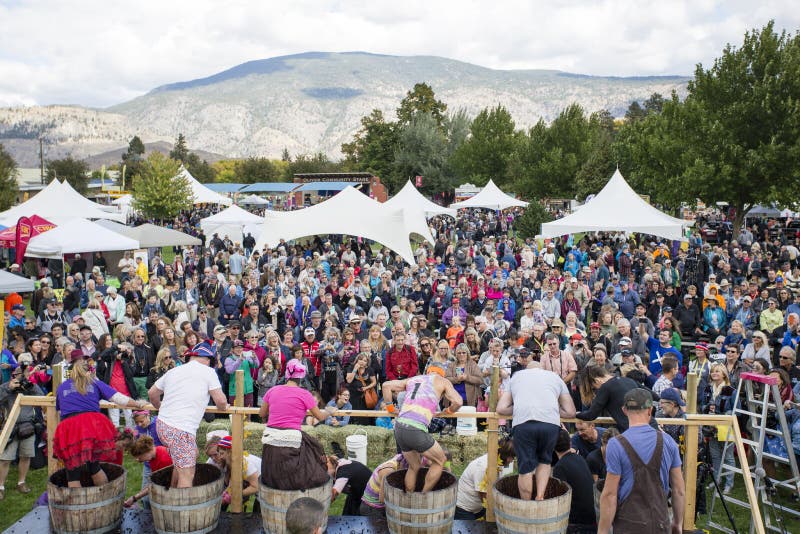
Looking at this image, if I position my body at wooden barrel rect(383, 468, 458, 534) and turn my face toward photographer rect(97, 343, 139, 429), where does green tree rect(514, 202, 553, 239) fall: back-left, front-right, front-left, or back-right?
front-right

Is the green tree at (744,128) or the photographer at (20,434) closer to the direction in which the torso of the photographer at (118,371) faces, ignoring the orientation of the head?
the photographer

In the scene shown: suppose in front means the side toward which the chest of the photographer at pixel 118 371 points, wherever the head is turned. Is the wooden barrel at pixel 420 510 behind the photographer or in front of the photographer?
in front

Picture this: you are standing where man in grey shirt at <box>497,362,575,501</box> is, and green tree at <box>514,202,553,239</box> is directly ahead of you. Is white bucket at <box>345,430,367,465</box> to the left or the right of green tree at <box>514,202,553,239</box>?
left

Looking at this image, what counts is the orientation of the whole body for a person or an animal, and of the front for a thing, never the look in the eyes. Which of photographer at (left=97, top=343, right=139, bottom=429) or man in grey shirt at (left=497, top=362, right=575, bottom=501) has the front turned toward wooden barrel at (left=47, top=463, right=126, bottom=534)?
the photographer

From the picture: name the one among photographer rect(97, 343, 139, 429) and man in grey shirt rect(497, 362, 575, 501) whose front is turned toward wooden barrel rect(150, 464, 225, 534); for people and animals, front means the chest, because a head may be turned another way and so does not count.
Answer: the photographer

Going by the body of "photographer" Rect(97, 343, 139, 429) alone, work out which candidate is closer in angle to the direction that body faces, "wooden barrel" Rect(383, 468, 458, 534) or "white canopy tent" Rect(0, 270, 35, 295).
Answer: the wooden barrel

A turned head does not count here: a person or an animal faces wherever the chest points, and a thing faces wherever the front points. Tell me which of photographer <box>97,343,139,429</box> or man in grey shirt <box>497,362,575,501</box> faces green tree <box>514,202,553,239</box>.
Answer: the man in grey shirt

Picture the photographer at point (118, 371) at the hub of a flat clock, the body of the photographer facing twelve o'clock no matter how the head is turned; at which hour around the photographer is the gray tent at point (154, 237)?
The gray tent is roughly at 6 o'clock from the photographer.

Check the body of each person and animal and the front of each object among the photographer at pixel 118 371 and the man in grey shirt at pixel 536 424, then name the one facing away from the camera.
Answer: the man in grey shirt

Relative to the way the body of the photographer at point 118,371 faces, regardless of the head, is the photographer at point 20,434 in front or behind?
in front

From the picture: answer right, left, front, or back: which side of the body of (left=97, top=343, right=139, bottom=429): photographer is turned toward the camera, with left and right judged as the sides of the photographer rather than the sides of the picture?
front

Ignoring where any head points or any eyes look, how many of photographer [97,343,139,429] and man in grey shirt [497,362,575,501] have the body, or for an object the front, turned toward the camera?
1

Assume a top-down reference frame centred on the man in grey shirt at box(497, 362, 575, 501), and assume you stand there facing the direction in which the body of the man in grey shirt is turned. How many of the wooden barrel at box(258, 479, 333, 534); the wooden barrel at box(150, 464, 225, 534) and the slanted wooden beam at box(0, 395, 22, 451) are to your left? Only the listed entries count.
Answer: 3

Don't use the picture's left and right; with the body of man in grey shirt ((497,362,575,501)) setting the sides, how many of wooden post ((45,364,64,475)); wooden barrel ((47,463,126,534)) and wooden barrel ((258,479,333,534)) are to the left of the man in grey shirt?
3

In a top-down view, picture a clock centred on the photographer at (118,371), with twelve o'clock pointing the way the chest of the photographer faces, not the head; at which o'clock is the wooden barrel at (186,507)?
The wooden barrel is roughly at 12 o'clock from the photographer.

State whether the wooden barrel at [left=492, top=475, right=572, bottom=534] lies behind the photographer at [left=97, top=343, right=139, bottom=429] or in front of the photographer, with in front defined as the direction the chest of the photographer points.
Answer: in front

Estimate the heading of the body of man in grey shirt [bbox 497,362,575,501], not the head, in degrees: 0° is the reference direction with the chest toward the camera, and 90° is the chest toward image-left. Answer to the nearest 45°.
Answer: approximately 180°

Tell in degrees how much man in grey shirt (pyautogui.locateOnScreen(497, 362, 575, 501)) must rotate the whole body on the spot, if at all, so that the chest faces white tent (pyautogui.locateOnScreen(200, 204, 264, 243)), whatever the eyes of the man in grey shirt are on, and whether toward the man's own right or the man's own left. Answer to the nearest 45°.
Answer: approximately 45° to the man's own left
